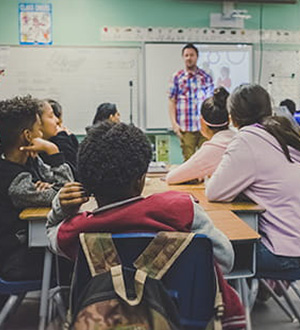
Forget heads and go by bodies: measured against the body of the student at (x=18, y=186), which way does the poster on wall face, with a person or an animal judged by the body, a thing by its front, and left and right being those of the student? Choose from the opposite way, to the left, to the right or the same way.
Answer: to the right

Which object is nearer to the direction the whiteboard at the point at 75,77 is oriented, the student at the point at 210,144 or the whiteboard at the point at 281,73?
the student

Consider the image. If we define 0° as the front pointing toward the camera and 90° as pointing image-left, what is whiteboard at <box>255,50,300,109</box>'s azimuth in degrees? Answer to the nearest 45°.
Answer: approximately 0°

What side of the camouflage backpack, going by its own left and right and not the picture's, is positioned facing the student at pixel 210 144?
back

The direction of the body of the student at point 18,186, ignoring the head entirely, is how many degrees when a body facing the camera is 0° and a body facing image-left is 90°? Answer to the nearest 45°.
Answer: approximately 270°

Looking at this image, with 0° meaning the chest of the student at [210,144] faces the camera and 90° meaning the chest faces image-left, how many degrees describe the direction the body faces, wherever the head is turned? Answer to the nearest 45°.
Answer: approximately 135°

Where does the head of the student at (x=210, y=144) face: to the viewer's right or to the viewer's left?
to the viewer's left

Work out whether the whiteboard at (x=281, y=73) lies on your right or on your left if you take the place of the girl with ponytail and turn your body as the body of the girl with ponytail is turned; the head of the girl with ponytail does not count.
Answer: on your right

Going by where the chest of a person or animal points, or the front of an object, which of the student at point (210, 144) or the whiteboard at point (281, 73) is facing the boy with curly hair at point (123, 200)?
the whiteboard
